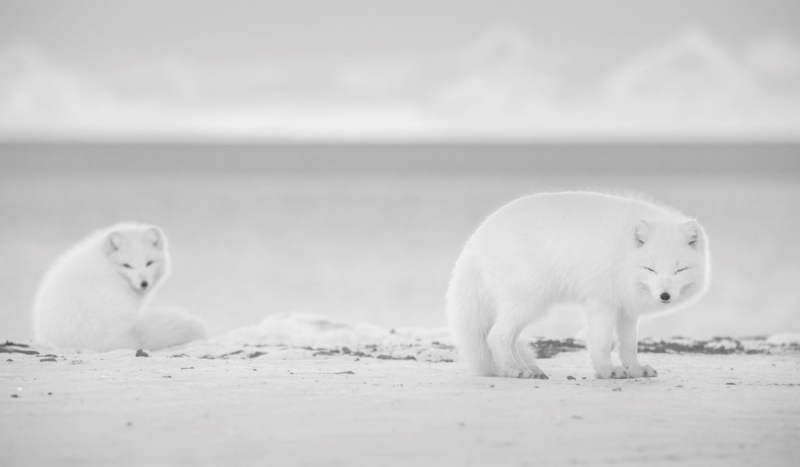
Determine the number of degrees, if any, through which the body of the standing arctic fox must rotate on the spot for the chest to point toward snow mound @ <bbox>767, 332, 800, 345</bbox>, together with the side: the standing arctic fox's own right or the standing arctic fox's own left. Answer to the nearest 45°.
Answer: approximately 45° to the standing arctic fox's own left

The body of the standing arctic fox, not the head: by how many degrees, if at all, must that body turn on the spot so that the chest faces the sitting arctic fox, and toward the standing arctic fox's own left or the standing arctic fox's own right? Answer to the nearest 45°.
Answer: approximately 180°

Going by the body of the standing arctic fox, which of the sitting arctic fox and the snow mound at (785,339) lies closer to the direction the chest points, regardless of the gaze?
the snow mound

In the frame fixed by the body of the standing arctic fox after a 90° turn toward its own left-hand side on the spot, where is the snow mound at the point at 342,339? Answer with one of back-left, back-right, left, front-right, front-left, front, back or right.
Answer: front-left

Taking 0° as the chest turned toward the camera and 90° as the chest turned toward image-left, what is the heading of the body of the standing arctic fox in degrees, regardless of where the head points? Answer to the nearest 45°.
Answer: approximately 270°
